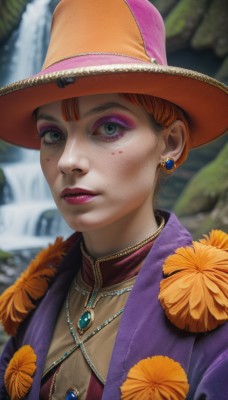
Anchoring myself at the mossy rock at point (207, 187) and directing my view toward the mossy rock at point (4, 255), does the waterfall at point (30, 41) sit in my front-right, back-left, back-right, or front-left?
front-right

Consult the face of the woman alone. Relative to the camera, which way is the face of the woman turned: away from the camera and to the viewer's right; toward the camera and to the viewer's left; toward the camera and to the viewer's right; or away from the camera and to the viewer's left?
toward the camera and to the viewer's left

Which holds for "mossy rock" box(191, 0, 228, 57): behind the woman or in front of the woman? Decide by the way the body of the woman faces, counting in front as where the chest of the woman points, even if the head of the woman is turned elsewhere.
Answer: behind

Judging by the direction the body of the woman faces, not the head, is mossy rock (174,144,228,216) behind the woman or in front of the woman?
behind

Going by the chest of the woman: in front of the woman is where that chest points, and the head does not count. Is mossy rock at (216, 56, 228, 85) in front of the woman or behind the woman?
behind

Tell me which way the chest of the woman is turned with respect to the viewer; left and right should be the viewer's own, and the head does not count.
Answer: facing the viewer and to the left of the viewer

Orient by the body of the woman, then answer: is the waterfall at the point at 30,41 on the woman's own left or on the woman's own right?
on the woman's own right
